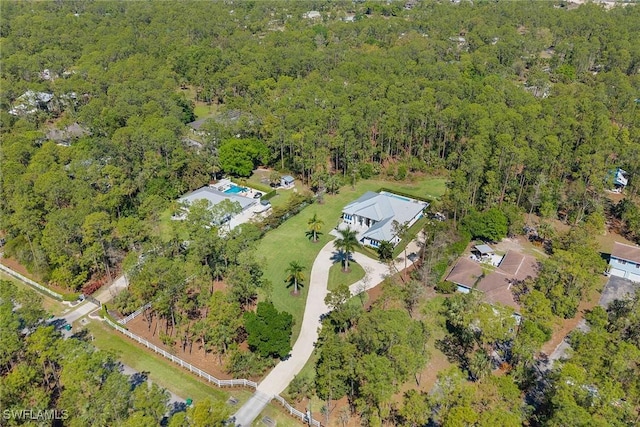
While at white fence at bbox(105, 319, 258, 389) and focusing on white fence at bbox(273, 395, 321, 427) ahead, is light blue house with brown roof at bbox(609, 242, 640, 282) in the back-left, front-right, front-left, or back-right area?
front-left

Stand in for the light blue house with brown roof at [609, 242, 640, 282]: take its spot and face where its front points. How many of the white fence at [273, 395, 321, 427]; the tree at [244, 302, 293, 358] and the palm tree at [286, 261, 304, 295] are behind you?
0

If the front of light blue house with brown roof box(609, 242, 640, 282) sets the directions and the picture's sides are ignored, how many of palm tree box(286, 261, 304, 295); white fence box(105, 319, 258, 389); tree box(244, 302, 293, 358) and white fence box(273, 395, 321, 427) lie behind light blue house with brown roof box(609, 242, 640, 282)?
0

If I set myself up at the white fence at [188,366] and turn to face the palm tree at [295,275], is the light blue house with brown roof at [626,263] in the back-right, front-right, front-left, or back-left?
front-right

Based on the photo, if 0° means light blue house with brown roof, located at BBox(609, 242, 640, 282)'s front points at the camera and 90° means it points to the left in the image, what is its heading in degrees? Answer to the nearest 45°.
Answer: approximately 45°

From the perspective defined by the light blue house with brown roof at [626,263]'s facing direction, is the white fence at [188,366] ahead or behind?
ahead

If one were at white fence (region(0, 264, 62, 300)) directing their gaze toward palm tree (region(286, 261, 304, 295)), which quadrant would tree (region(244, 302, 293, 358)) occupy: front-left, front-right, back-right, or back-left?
front-right

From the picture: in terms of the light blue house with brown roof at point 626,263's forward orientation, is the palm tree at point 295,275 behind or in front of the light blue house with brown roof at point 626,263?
in front

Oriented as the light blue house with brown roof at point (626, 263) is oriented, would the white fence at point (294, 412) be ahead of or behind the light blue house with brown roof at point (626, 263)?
ahead

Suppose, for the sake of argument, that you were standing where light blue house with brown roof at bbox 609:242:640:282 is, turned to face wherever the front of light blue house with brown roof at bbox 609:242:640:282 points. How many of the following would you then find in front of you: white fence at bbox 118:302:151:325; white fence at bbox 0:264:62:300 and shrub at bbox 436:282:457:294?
3
